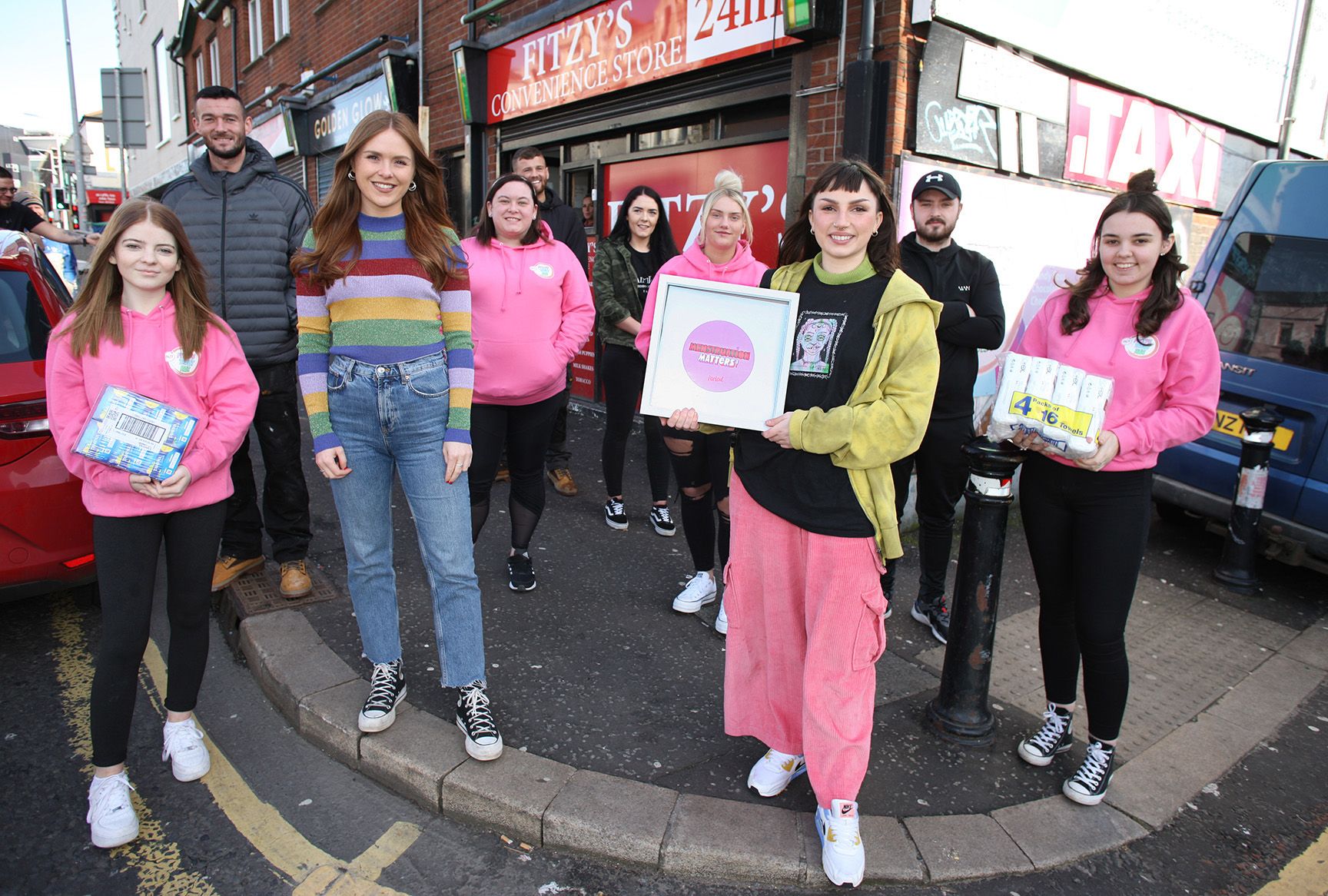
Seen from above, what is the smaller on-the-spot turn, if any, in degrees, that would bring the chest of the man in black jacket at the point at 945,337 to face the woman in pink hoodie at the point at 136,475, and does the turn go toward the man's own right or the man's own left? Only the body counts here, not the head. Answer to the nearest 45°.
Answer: approximately 45° to the man's own right

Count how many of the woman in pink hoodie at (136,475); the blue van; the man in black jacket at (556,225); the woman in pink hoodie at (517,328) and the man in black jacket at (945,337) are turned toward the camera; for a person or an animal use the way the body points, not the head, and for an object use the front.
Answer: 4

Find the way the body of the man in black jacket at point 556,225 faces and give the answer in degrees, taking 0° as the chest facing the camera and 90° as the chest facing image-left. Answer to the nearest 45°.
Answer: approximately 0°

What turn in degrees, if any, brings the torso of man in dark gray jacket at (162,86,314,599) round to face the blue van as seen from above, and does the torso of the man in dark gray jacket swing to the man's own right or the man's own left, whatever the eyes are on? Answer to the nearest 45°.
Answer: approximately 90° to the man's own left

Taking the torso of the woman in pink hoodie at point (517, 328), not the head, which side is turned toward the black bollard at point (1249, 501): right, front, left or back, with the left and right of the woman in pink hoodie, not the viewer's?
left

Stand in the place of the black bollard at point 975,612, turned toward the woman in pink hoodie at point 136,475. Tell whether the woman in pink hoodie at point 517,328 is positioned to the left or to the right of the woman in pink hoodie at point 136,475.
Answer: right

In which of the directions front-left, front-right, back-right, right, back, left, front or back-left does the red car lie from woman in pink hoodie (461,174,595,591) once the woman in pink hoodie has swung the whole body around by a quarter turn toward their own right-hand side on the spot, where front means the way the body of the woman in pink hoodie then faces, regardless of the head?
front

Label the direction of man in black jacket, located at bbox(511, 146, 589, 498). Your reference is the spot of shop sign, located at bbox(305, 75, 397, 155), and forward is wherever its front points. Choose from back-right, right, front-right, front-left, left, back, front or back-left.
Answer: front-left
